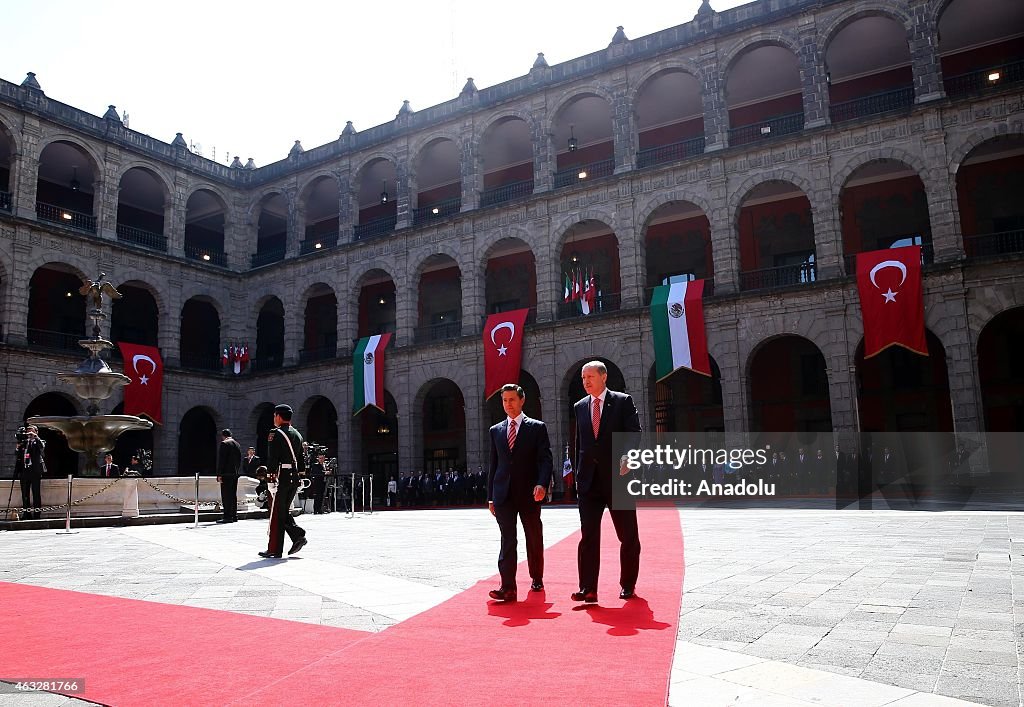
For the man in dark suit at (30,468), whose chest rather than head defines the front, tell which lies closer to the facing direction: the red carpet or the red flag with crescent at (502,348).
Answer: the red carpet

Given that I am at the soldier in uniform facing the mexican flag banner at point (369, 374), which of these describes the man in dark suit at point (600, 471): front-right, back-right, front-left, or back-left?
back-right

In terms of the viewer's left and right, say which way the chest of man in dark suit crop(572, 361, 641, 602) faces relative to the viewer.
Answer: facing the viewer and to the left of the viewer

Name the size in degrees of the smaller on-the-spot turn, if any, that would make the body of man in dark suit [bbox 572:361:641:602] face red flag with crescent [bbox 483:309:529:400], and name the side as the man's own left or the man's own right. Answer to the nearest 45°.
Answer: approximately 135° to the man's own right

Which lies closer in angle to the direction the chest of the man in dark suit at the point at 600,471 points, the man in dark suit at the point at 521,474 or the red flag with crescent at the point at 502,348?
the man in dark suit

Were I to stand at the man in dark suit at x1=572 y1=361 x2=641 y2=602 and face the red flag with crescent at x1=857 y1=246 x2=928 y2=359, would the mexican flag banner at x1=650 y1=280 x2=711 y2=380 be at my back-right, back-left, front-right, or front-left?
front-left

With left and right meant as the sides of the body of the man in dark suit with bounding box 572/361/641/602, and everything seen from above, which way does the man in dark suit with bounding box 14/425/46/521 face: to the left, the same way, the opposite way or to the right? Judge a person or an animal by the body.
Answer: to the left

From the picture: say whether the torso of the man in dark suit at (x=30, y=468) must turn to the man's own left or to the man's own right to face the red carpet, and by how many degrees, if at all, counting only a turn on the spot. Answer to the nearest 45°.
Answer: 0° — they already face it

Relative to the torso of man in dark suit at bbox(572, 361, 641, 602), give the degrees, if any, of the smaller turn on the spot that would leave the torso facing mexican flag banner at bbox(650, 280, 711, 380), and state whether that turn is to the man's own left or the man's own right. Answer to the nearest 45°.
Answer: approximately 135° to the man's own right

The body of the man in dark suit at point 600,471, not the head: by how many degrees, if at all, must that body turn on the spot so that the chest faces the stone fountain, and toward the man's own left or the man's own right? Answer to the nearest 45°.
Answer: approximately 90° to the man's own right
